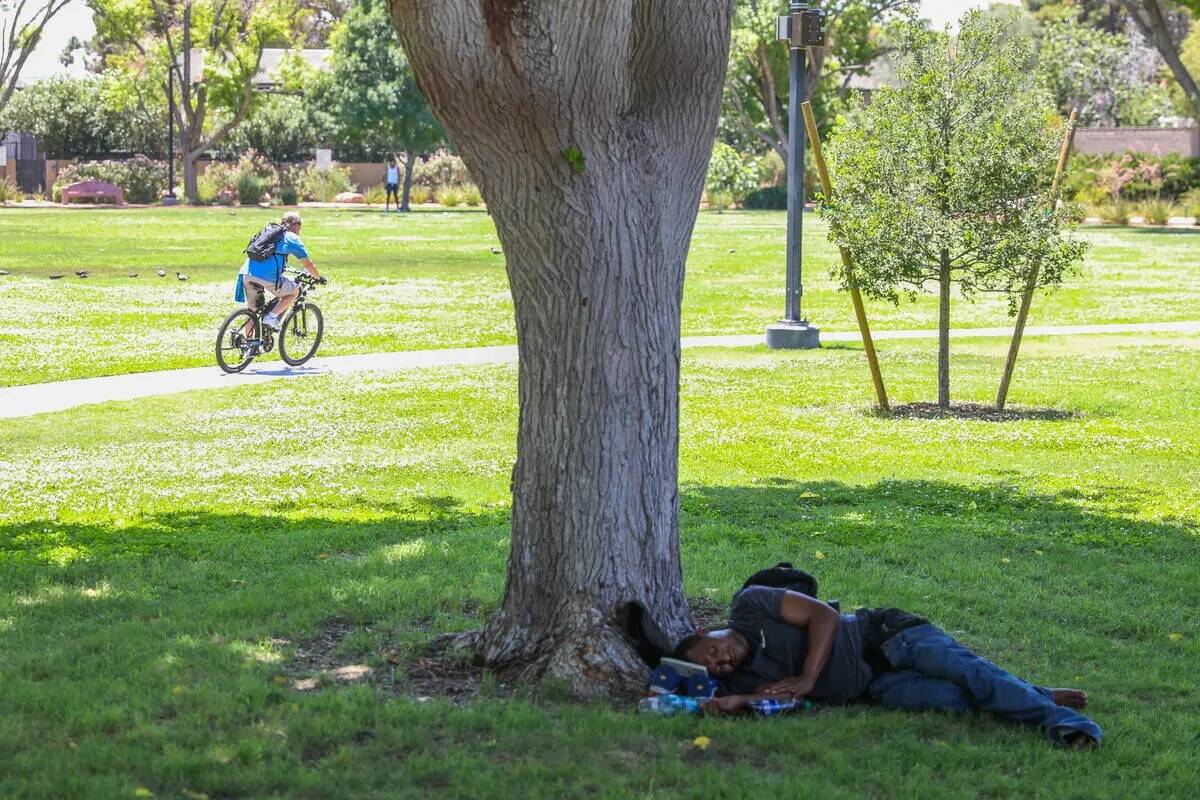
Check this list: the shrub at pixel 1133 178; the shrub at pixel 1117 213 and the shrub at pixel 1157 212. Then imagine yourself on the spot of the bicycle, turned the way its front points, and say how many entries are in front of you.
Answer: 3

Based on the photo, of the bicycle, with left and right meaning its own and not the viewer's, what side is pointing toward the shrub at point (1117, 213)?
front

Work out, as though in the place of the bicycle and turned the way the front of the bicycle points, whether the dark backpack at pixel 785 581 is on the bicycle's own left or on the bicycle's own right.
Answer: on the bicycle's own right

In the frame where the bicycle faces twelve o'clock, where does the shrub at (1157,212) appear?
The shrub is roughly at 12 o'clock from the bicycle.

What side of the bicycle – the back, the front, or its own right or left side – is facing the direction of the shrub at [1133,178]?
front

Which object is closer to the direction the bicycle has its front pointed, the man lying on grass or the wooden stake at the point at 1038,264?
the wooden stake

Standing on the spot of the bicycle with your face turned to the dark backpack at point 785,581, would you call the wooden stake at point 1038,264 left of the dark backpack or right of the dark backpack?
left

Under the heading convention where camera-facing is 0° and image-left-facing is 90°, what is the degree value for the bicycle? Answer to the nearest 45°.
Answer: approximately 225°

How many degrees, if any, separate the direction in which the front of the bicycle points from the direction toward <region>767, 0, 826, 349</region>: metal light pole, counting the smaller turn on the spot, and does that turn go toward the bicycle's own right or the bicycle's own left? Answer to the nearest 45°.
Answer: approximately 45° to the bicycle's own right

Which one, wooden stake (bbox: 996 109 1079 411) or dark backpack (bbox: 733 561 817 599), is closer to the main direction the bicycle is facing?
the wooden stake
